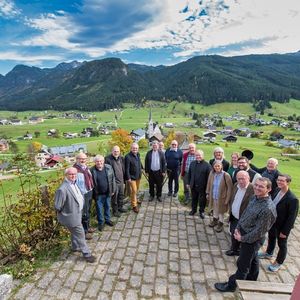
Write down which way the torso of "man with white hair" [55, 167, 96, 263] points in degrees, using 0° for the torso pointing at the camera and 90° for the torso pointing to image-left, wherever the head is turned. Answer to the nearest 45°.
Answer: approximately 315°

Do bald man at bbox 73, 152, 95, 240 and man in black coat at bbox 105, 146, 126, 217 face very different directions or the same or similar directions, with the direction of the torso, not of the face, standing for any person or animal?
same or similar directions

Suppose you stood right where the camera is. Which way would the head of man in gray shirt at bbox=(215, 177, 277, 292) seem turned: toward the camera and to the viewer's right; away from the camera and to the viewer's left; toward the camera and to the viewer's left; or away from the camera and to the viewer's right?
toward the camera and to the viewer's left

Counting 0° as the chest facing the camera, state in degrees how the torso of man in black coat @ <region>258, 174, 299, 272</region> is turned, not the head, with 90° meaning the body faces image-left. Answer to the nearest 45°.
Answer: approximately 45°

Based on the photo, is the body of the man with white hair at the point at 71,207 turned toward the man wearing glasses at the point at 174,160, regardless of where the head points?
no

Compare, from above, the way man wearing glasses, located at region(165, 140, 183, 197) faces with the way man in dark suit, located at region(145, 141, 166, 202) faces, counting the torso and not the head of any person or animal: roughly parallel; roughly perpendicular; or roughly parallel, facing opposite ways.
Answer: roughly parallel

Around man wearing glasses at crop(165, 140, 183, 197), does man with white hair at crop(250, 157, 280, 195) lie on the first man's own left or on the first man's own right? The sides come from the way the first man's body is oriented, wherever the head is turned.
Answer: on the first man's own left

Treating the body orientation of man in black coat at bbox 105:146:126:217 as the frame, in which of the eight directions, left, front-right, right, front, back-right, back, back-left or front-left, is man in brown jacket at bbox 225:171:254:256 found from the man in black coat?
front

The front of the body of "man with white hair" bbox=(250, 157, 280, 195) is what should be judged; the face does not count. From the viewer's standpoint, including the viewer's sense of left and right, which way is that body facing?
facing the viewer and to the left of the viewer

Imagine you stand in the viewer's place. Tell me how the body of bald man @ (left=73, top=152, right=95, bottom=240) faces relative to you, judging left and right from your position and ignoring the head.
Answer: facing the viewer and to the right of the viewer

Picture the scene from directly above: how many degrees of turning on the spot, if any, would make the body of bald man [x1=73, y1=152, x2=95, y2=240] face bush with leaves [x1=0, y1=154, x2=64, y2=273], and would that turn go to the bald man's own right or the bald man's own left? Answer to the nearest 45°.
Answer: approximately 135° to the bald man's own right

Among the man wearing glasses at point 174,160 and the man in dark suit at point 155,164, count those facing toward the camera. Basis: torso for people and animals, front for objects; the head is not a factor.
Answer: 2

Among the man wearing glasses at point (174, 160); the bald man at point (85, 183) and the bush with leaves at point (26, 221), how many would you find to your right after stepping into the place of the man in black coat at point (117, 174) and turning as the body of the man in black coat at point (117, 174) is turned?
2

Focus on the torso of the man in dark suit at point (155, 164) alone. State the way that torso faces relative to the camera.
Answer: toward the camera

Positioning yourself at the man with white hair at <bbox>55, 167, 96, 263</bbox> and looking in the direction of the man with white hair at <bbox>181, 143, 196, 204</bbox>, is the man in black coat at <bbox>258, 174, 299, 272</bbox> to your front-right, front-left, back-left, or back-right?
front-right
